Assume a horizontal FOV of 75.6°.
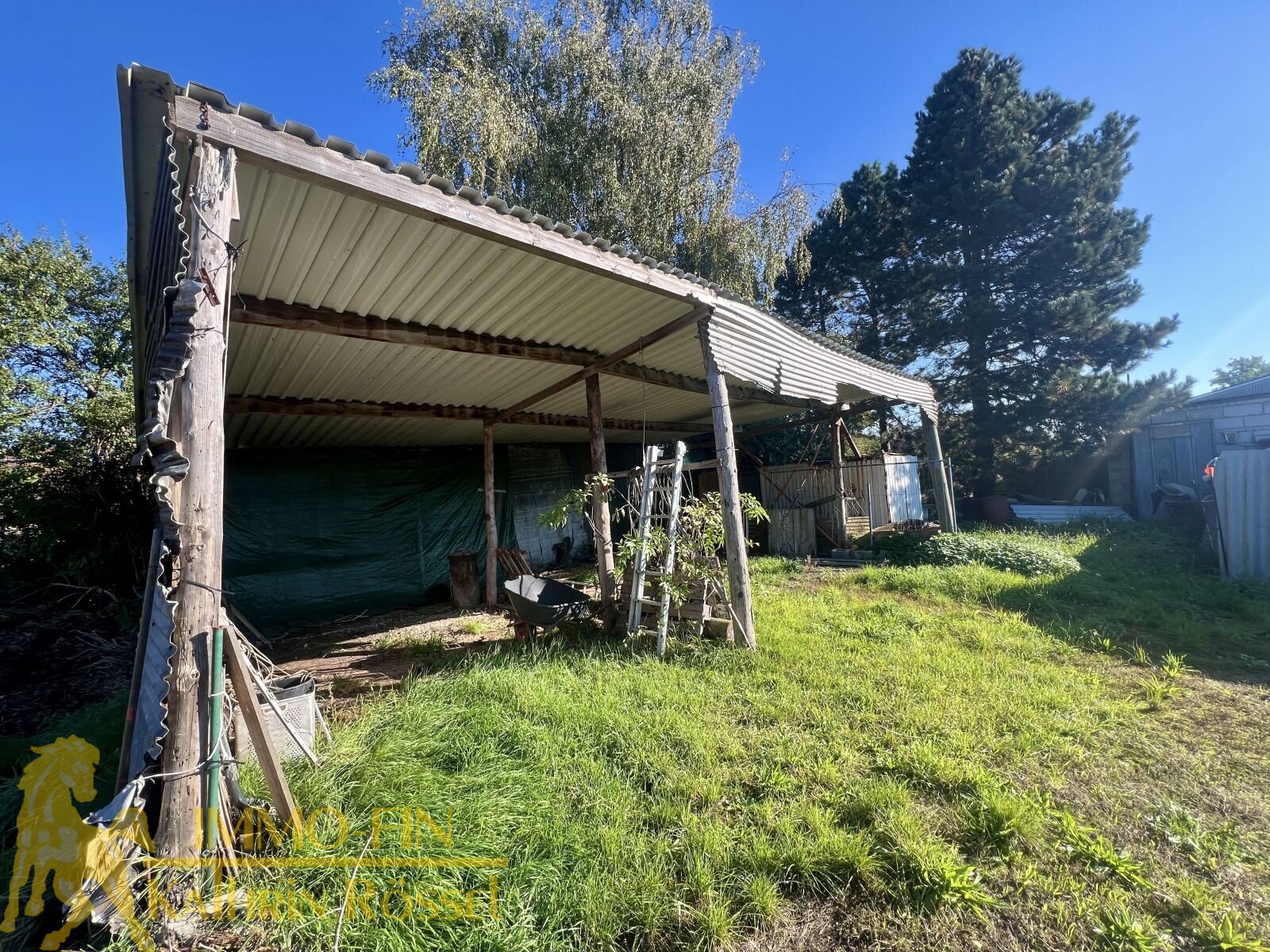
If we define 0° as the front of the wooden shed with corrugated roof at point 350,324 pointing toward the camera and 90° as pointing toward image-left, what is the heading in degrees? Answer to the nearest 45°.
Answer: approximately 315°

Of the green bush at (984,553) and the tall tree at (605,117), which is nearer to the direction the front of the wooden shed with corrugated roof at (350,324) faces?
the green bush

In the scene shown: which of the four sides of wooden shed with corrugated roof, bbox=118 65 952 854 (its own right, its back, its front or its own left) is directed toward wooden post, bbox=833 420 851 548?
left
